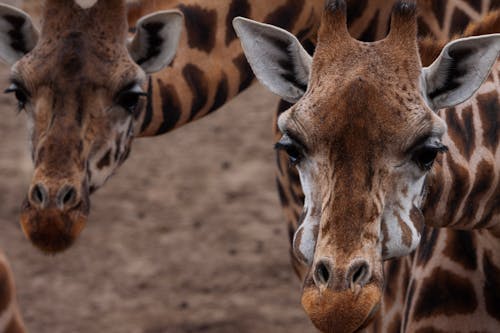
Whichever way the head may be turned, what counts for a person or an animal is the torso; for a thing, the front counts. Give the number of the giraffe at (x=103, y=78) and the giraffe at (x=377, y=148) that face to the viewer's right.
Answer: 0

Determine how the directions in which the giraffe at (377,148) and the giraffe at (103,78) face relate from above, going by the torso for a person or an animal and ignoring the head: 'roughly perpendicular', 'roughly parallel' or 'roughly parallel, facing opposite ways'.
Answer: roughly parallel

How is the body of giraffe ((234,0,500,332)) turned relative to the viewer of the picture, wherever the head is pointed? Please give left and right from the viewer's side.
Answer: facing the viewer and to the left of the viewer

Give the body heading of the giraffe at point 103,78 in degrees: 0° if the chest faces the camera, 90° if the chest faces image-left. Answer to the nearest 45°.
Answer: approximately 45°

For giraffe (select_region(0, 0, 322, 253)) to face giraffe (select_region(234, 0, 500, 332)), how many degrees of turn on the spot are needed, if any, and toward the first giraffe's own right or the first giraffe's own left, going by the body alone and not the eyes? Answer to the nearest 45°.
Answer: approximately 90° to the first giraffe's own left
